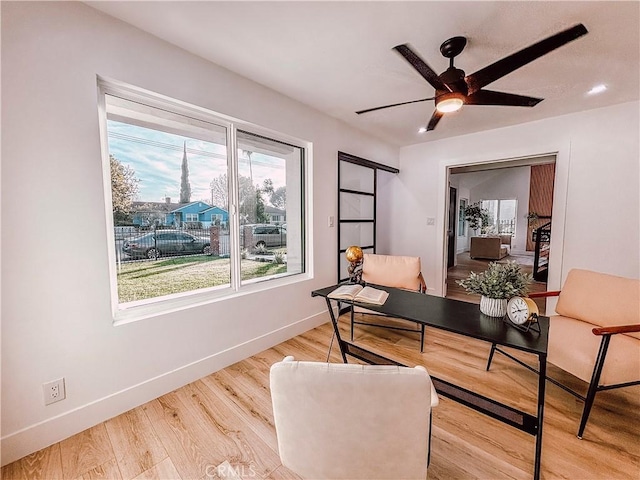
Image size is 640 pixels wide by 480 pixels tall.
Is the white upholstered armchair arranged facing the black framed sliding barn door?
yes

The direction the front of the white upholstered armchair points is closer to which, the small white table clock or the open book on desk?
the open book on desk

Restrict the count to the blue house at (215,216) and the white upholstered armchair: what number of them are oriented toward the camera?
1

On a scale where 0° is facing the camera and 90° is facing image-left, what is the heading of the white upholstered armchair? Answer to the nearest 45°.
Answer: approximately 180°

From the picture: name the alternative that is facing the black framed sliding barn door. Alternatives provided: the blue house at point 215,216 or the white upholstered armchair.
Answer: the white upholstered armchair

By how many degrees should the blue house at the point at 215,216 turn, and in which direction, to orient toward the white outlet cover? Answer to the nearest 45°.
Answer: approximately 45° to its right

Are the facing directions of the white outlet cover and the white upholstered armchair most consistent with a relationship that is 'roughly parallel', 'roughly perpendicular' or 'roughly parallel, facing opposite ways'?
roughly perpendicular
